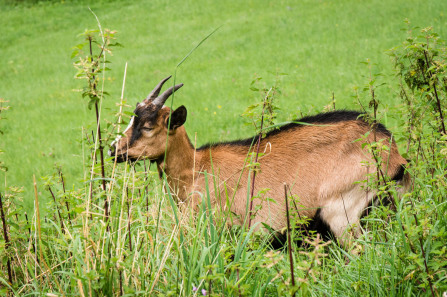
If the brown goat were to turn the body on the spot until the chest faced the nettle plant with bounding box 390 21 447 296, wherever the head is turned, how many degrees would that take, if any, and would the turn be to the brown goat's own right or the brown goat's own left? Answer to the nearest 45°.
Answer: approximately 135° to the brown goat's own left

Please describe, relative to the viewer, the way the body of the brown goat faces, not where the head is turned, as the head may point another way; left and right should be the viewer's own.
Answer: facing to the left of the viewer
